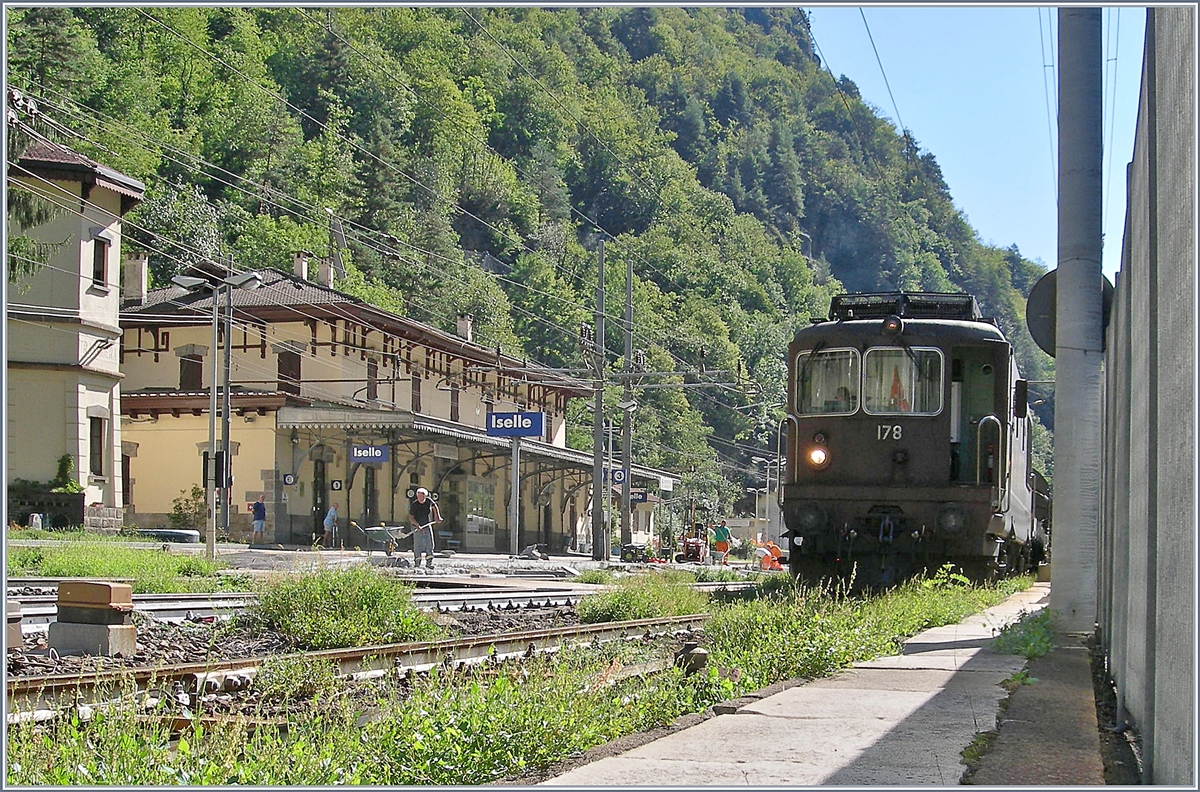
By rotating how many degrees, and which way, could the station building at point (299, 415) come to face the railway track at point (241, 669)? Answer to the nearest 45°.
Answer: approximately 45° to its right

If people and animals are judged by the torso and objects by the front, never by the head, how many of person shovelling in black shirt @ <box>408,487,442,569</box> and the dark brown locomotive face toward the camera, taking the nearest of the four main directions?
2

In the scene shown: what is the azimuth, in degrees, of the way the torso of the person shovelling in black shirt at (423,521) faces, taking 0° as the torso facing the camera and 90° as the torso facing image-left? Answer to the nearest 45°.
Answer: approximately 0°

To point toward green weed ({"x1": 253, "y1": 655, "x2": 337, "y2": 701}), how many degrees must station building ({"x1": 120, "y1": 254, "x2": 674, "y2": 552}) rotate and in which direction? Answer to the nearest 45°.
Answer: approximately 45° to its right

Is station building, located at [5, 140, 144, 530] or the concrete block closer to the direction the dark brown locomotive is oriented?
the concrete block

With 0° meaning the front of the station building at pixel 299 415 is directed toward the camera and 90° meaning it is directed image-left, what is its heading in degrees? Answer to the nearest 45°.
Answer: approximately 315°

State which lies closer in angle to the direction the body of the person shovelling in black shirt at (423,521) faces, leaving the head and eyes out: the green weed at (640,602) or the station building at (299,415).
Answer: the green weed

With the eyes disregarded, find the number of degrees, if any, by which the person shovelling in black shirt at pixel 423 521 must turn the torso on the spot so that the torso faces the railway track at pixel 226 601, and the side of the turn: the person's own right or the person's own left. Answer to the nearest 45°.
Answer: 0° — they already face it
